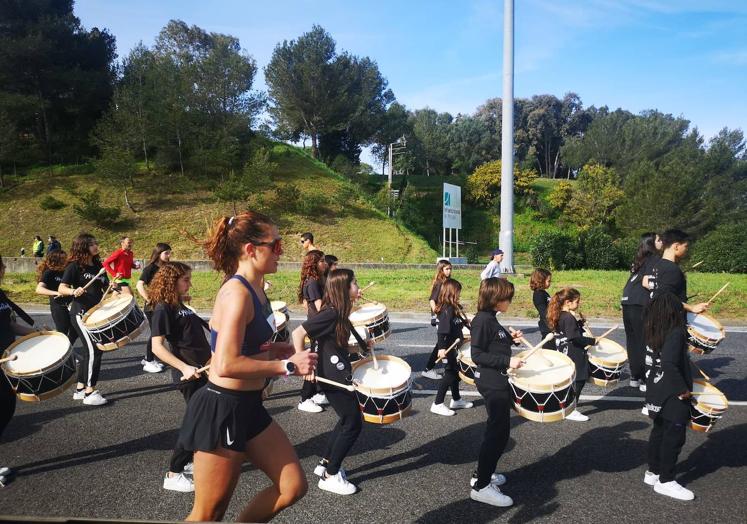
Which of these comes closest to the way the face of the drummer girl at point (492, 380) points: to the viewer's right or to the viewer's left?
to the viewer's right

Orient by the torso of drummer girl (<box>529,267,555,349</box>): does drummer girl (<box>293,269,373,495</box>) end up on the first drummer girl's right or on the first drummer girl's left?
on the first drummer girl's right

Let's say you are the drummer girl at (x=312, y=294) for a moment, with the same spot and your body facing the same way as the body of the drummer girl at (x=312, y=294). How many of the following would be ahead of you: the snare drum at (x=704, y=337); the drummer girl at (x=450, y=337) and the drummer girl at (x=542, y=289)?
3

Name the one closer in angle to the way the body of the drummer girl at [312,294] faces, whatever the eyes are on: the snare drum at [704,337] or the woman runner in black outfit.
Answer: the snare drum

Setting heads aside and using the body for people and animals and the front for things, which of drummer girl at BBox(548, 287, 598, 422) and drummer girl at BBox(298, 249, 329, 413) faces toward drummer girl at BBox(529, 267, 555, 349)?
drummer girl at BBox(298, 249, 329, 413)

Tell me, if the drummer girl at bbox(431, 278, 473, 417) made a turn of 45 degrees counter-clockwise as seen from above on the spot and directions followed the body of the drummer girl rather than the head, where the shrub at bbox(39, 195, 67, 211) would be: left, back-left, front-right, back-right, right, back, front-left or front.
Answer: left

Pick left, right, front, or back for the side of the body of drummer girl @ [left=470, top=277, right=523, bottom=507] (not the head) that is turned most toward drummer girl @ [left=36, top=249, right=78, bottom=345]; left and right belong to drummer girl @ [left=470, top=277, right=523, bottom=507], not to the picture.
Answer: back

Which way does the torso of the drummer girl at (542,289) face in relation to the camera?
to the viewer's right
